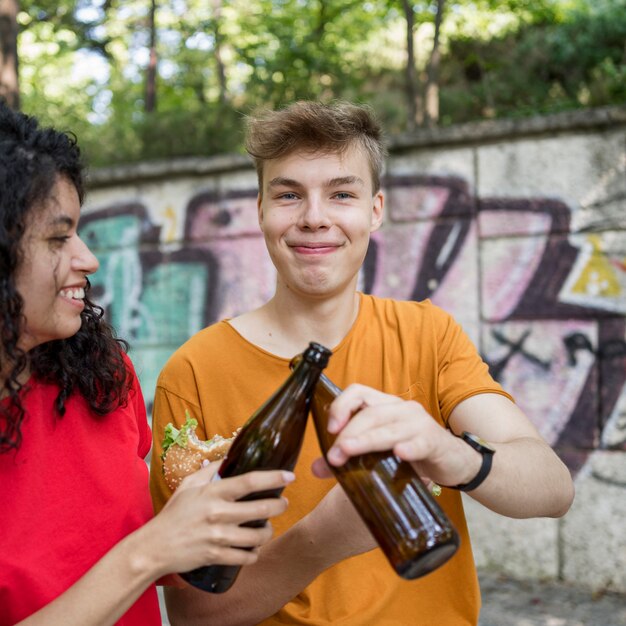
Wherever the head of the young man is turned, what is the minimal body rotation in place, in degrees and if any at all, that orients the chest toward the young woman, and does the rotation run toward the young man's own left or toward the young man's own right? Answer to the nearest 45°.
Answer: approximately 45° to the young man's own right

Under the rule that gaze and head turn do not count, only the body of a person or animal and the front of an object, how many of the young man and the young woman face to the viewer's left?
0

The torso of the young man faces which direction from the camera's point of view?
toward the camera

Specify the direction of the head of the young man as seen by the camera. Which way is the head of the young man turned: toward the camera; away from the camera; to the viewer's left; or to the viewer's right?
toward the camera

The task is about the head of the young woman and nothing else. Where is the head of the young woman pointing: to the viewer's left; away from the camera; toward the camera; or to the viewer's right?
to the viewer's right

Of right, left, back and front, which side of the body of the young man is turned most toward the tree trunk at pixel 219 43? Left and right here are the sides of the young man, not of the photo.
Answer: back

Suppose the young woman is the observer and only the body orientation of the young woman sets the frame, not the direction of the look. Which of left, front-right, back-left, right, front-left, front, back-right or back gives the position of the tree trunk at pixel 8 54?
back-left

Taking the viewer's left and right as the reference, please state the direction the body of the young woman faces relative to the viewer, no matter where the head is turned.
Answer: facing the viewer and to the right of the viewer

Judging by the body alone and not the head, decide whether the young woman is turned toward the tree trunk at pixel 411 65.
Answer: no

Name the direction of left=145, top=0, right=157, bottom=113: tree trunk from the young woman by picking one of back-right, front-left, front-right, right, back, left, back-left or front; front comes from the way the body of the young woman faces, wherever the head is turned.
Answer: back-left

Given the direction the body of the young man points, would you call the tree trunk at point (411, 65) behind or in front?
behind
